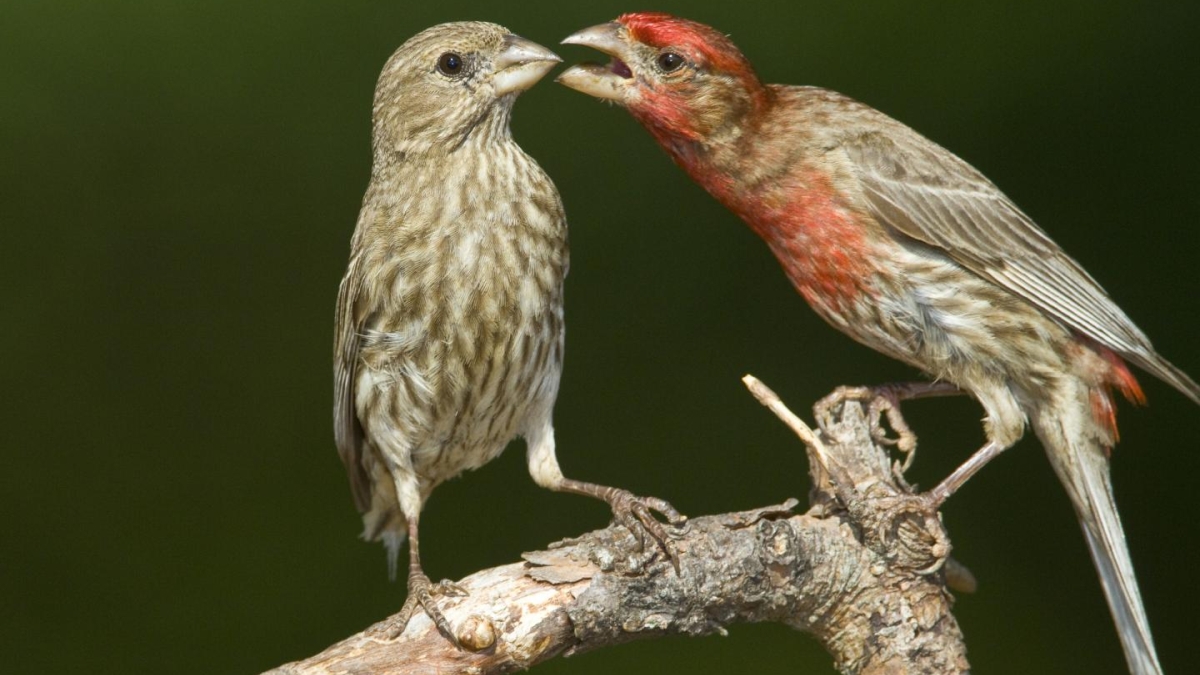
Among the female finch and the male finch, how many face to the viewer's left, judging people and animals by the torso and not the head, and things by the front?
1

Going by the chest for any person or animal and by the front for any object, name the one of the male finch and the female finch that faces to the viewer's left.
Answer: the male finch

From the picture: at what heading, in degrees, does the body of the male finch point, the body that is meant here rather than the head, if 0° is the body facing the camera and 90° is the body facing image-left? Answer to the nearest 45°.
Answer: approximately 90°

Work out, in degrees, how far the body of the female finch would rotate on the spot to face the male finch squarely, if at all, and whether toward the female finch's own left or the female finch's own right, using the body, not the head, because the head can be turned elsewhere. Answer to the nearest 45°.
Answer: approximately 45° to the female finch's own left

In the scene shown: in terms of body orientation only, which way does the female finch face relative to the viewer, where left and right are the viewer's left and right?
facing the viewer and to the right of the viewer
